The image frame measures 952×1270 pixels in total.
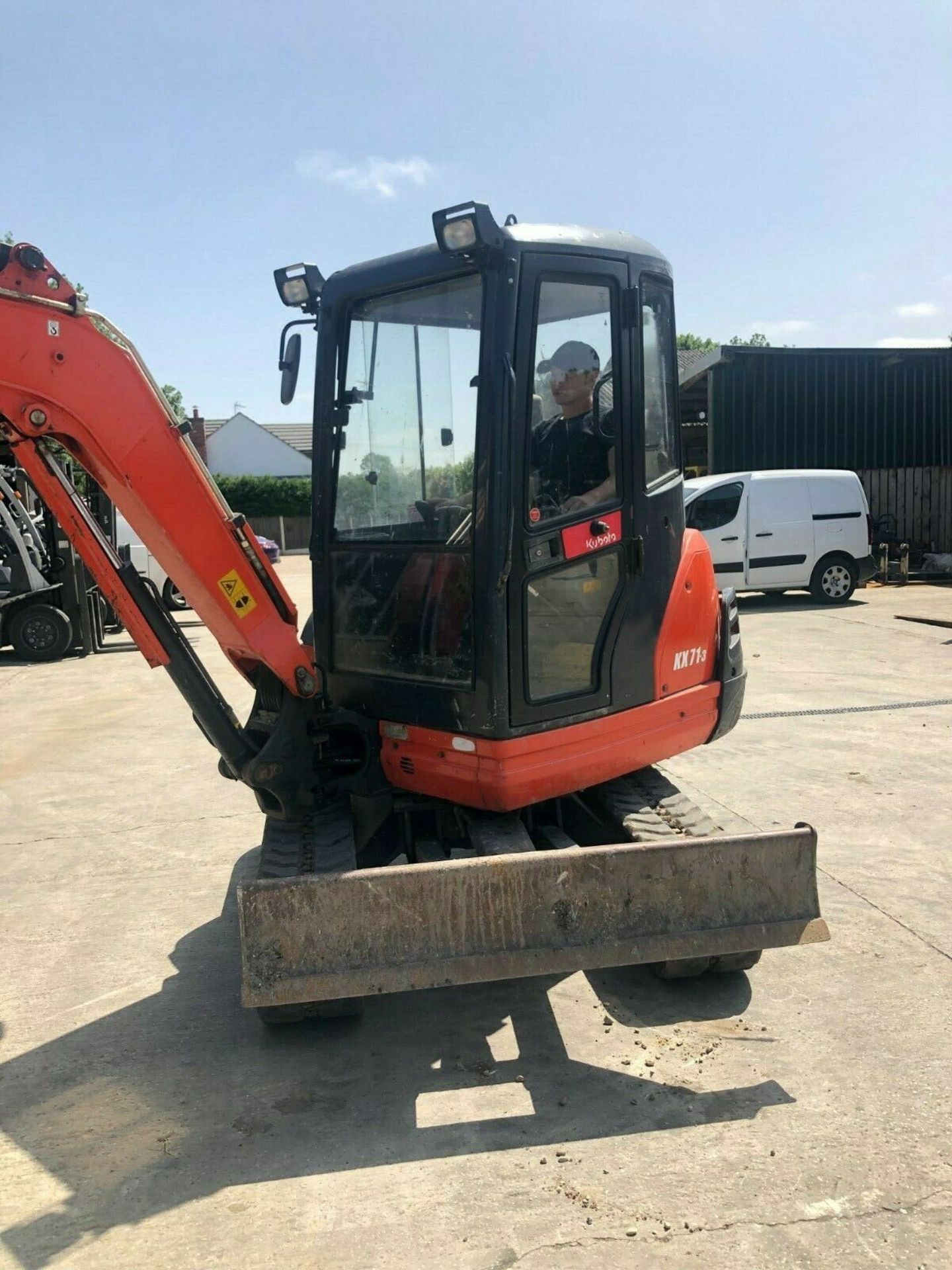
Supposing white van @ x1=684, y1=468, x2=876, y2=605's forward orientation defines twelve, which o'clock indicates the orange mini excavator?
The orange mini excavator is roughly at 9 o'clock from the white van.

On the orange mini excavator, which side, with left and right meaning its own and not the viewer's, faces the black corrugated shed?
back

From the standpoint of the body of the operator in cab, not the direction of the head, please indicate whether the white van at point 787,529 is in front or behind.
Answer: behind

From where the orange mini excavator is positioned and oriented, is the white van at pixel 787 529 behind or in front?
behind

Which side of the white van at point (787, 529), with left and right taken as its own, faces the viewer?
left
